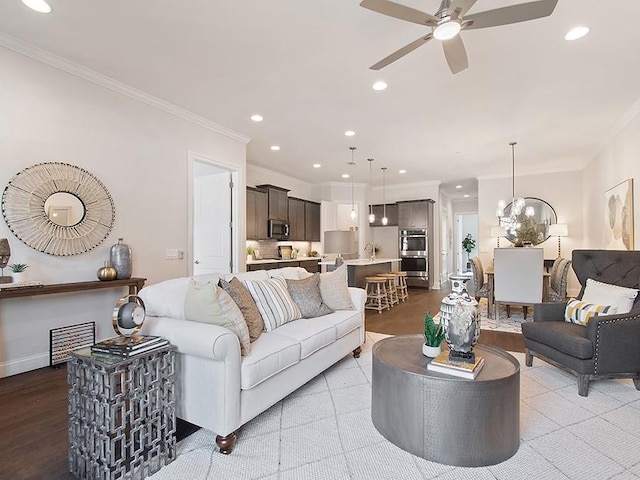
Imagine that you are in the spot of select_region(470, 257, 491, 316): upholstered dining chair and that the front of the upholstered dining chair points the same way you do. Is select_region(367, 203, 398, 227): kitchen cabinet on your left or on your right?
on your left

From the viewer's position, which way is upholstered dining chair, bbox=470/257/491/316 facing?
facing to the right of the viewer

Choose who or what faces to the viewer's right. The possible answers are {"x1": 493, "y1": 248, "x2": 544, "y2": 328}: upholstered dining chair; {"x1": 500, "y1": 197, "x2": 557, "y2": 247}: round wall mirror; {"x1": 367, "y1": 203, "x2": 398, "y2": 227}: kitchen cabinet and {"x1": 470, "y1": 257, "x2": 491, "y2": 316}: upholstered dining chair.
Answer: {"x1": 470, "y1": 257, "x2": 491, "y2": 316}: upholstered dining chair

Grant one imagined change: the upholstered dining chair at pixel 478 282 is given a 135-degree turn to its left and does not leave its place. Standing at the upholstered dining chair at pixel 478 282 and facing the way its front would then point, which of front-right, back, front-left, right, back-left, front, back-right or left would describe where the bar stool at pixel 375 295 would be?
front-left

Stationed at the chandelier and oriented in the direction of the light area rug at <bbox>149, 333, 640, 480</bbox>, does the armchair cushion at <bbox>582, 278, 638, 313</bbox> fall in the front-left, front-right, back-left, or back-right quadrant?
front-left

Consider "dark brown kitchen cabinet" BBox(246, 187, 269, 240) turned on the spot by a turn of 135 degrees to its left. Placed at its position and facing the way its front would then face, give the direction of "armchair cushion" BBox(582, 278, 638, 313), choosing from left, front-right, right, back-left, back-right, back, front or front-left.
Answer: back-right

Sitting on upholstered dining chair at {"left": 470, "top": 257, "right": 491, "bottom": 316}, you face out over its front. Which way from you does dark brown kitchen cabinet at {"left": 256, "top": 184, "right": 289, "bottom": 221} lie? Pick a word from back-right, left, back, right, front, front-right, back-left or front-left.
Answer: back

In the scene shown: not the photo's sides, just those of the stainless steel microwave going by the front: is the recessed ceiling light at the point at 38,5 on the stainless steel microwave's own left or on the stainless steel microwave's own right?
on the stainless steel microwave's own right

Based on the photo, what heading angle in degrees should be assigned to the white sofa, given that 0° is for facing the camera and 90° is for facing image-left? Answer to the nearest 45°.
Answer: approximately 315°

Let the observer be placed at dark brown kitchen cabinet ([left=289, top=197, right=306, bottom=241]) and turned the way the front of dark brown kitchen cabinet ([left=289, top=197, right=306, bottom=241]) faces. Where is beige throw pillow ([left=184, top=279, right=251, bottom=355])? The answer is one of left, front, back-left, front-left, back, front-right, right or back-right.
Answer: front-right

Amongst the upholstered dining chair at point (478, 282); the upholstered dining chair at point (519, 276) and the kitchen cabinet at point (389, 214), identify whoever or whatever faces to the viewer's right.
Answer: the upholstered dining chair at point (478, 282)

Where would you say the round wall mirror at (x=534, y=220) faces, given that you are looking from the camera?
facing the viewer

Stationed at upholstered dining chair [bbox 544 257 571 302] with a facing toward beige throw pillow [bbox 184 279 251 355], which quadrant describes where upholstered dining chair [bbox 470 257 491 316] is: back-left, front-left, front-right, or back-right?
front-right

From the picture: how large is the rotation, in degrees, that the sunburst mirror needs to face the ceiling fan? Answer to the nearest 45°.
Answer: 0° — it already faces it

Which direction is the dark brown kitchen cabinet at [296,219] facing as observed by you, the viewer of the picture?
facing the viewer and to the right of the viewer

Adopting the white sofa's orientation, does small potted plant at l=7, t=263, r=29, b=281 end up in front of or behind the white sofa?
behind

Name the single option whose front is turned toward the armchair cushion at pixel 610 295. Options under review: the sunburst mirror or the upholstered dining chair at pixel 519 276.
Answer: the sunburst mirror

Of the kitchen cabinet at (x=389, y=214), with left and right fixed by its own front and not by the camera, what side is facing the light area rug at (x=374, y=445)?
front

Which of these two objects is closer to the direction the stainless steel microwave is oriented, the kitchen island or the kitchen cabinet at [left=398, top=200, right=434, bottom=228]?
the kitchen island

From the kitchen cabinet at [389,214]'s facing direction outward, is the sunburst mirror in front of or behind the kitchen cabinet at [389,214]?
in front

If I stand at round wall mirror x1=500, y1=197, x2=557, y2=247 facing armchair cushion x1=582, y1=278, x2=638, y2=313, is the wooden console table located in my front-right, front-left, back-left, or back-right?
front-right

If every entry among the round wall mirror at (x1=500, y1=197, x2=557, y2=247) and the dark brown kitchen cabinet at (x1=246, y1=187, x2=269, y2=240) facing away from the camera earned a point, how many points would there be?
0

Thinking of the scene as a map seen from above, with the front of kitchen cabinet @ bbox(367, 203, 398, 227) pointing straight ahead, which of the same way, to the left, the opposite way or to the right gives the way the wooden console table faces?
to the left
